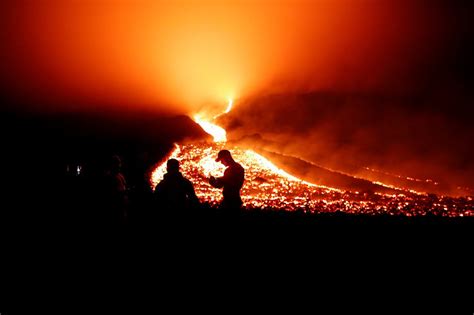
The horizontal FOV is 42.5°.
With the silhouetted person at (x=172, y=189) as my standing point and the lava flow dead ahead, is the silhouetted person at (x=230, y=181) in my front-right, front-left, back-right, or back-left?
front-right

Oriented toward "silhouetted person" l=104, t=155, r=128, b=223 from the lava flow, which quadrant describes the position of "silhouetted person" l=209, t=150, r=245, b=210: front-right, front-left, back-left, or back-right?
front-left

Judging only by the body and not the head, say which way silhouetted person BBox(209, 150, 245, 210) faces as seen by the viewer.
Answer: to the viewer's left

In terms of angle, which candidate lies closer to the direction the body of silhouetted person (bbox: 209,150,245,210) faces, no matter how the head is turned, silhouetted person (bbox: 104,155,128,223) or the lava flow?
the silhouetted person

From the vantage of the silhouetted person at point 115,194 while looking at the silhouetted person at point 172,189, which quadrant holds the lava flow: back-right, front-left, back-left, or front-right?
front-left

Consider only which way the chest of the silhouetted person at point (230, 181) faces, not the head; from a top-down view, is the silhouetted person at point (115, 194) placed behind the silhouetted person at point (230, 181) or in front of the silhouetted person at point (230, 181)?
in front

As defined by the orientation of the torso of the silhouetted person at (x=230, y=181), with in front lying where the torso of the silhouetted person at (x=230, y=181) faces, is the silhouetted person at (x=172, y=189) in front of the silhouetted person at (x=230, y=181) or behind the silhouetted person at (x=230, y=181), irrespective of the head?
in front

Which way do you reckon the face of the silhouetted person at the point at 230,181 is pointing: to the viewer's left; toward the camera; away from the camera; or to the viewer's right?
to the viewer's left

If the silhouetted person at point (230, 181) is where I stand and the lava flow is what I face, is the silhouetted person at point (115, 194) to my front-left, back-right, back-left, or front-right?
back-left

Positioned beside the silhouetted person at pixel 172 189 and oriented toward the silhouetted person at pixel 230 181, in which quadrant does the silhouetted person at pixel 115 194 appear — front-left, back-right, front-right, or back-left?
back-left

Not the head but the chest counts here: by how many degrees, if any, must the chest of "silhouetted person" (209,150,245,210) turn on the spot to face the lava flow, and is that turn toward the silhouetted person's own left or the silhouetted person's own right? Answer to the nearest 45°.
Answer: approximately 135° to the silhouetted person's own right

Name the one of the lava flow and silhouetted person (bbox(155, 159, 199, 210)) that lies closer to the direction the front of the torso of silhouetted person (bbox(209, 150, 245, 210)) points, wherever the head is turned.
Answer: the silhouetted person
